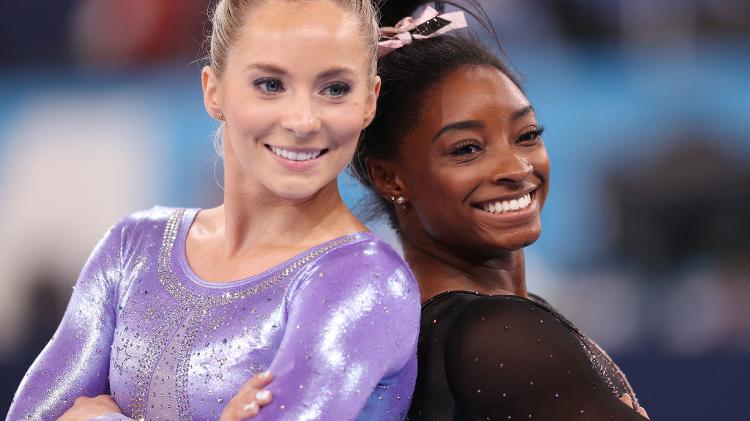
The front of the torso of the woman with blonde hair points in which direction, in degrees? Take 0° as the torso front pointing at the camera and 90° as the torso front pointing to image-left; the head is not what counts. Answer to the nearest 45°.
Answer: approximately 45°
